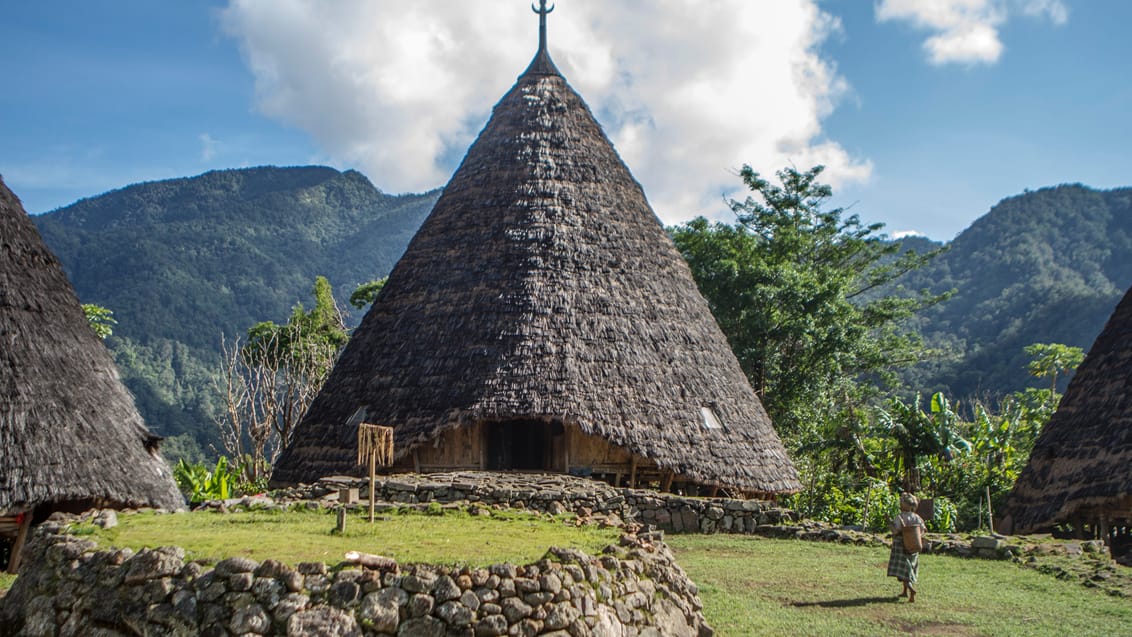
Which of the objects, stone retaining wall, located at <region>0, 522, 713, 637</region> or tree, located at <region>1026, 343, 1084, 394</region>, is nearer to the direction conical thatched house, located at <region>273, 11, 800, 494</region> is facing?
the stone retaining wall

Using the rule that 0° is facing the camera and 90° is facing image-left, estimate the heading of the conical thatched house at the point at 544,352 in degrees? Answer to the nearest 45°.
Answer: approximately 0°

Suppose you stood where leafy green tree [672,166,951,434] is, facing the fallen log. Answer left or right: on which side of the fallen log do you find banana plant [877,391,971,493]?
left

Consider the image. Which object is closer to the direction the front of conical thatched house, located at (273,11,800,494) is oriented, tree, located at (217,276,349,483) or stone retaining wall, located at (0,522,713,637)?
the stone retaining wall

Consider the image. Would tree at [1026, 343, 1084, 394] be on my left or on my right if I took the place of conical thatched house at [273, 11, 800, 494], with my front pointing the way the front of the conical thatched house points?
on my left

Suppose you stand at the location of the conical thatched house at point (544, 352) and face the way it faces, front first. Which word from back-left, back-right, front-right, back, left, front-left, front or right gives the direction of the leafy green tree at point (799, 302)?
back-left

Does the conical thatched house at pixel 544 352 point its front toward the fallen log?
yes

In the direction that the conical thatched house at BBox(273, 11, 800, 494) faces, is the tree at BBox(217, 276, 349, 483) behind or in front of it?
behind
